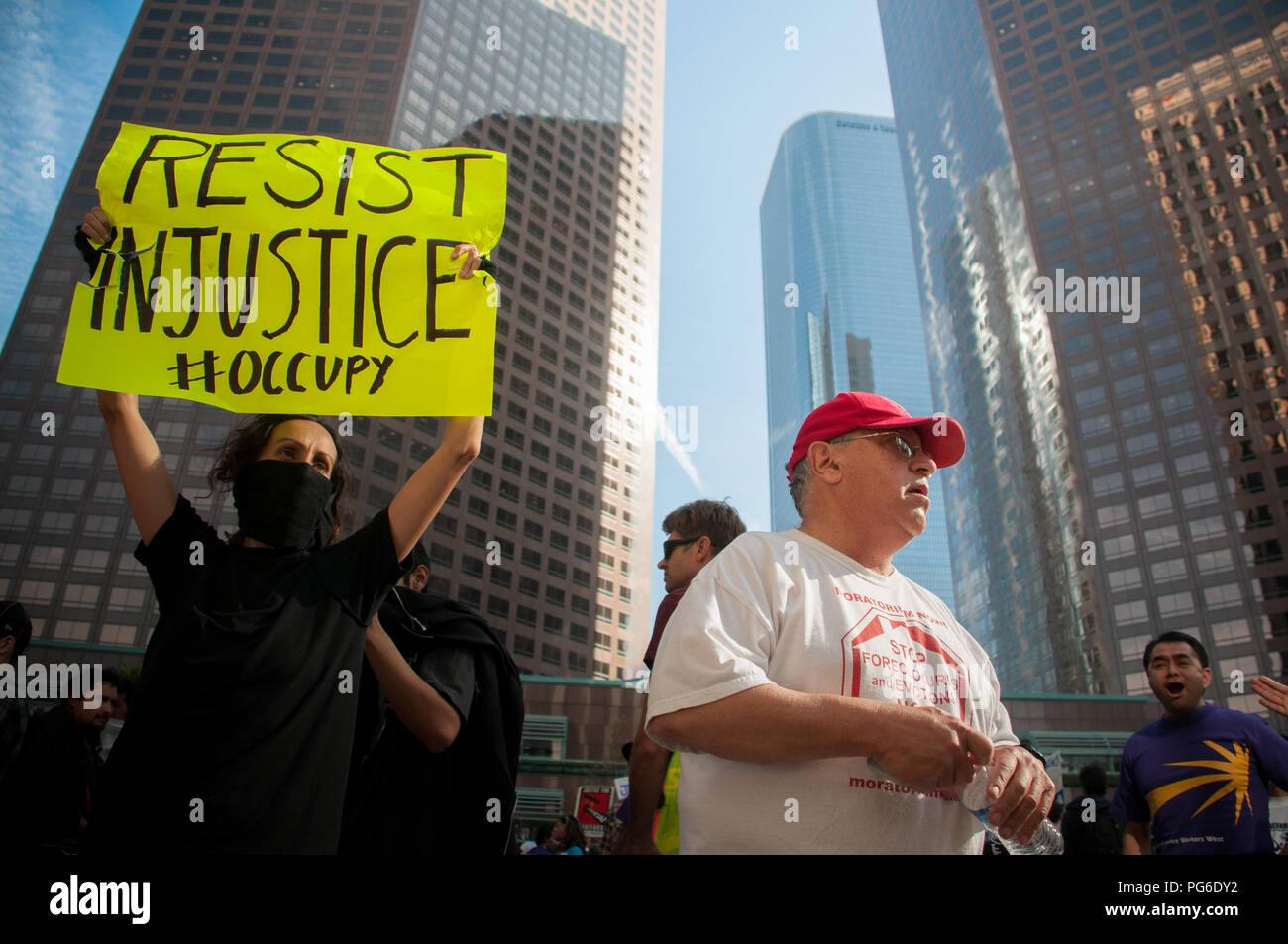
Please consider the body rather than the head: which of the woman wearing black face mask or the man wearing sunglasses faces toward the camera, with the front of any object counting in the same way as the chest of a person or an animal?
the woman wearing black face mask

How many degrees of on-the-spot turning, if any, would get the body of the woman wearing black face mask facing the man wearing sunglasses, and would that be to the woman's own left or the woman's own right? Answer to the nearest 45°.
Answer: approximately 135° to the woman's own left

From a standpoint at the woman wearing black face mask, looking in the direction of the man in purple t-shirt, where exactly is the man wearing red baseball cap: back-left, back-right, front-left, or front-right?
front-right

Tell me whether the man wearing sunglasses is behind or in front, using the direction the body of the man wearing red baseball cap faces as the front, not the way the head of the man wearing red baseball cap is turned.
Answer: behind

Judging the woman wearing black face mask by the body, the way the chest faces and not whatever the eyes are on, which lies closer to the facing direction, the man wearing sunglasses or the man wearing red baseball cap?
the man wearing red baseball cap

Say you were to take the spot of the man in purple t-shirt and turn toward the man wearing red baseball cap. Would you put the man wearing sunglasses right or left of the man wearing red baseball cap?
right

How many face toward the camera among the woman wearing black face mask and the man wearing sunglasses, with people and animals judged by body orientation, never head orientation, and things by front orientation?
1

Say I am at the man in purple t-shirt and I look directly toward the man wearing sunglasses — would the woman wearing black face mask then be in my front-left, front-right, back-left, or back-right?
front-left

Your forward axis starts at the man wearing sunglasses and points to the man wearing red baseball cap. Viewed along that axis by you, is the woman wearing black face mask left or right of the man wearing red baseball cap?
right

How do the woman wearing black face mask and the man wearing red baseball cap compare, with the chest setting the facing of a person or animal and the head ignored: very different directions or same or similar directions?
same or similar directions

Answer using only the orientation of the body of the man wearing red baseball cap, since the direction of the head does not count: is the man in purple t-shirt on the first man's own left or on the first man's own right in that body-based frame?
on the first man's own left

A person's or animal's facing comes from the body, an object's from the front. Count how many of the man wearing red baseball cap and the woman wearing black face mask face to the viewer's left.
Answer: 0

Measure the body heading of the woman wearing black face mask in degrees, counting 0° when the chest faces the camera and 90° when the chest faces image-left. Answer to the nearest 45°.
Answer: approximately 0°

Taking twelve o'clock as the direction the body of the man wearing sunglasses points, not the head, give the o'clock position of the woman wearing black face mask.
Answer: The woman wearing black face mask is roughly at 10 o'clock from the man wearing sunglasses.

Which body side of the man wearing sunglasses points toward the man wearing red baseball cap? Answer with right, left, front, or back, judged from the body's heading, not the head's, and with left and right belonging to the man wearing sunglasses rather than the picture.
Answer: left

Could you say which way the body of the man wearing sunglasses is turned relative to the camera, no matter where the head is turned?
to the viewer's left

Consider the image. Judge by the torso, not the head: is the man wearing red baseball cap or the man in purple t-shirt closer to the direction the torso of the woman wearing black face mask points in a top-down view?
the man wearing red baseball cap
